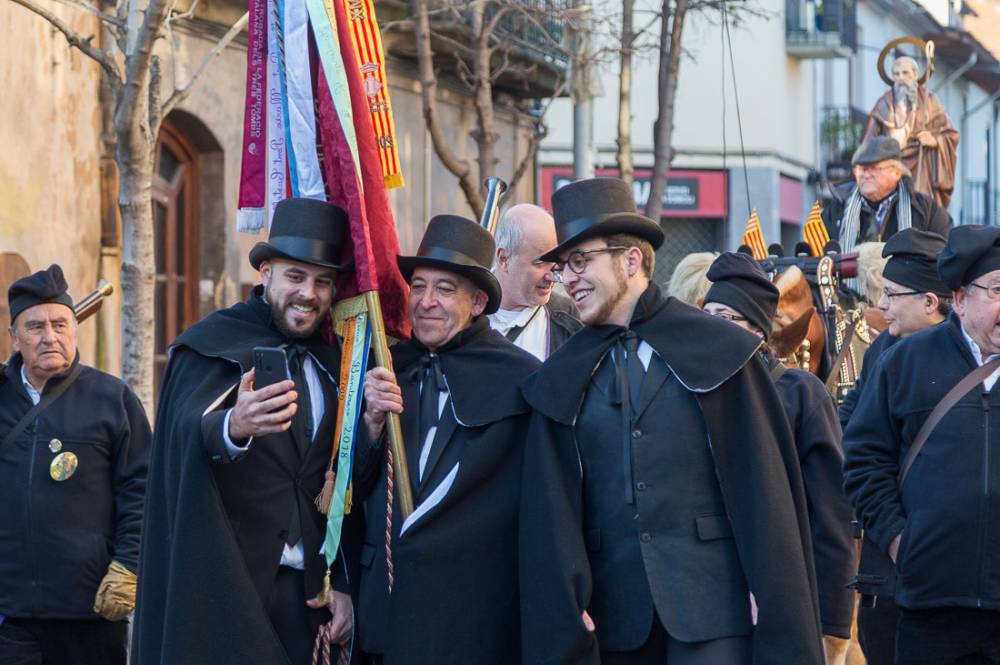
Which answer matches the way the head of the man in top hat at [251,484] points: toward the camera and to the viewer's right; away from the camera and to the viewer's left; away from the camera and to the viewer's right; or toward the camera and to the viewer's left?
toward the camera and to the viewer's left

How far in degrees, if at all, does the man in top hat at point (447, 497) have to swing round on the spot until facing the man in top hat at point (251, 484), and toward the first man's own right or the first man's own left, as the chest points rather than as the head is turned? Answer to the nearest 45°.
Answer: approximately 45° to the first man's own right

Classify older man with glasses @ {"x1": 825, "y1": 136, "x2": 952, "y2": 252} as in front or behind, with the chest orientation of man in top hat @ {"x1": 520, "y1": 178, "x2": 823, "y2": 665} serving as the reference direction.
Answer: behind

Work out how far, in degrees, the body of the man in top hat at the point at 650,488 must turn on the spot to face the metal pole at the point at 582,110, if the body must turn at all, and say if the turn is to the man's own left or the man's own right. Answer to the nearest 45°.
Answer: approximately 135° to the man's own right

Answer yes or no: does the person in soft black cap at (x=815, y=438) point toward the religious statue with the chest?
no

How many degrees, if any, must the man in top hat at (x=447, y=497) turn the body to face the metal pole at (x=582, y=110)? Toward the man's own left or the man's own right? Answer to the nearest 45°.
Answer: approximately 135° to the man's own right

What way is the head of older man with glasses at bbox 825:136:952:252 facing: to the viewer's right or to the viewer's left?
to the viewer's left

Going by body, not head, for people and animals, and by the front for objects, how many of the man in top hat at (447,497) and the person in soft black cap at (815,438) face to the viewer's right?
0

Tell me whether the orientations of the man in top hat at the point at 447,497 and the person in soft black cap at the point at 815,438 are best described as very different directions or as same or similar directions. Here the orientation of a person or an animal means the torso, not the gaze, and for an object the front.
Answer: same or similar directions

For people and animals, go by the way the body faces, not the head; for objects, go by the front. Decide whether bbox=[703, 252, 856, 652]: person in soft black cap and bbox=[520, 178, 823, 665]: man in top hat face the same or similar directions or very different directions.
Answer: same or similar directions

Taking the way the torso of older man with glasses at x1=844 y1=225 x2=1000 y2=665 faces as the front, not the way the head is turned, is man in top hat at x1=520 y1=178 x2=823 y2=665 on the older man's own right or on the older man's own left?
on the older man's own right

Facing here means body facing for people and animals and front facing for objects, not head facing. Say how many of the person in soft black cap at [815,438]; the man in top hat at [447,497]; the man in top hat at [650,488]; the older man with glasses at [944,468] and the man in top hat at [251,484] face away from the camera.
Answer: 0

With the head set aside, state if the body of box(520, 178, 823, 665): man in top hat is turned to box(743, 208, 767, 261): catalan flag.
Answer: no

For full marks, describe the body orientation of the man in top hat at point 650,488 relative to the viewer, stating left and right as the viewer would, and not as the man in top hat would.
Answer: facing the viewer and to the left of the viewer

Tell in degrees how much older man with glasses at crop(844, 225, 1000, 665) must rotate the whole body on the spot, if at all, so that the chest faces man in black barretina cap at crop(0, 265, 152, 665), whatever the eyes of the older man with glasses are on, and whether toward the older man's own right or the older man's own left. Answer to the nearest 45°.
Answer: approximately 135° to the older man's own right

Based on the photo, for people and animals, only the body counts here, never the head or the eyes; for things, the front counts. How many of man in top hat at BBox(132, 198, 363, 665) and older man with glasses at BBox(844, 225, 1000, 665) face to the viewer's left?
0

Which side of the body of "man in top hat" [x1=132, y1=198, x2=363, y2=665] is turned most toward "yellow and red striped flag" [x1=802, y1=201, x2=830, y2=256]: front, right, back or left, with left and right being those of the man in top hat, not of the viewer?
left

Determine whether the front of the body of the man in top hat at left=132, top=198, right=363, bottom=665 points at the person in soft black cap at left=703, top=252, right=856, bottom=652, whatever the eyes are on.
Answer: no

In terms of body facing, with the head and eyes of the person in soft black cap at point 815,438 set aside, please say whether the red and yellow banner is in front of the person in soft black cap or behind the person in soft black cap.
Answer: in front

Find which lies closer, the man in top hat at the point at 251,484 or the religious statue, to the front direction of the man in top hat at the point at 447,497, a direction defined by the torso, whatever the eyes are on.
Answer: the man in top hat

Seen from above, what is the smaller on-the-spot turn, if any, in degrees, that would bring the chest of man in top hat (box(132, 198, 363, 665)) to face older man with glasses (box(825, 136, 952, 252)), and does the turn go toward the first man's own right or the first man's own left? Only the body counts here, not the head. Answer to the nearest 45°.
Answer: approximately 90° to the first man's own left
